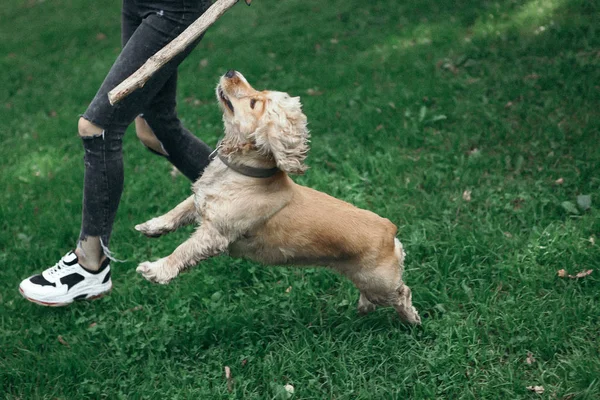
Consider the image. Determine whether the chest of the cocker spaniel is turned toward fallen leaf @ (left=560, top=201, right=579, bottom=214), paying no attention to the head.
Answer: no

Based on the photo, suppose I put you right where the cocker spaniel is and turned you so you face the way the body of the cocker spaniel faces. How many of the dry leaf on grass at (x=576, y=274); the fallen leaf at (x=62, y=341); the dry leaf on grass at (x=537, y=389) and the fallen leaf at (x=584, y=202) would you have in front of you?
1

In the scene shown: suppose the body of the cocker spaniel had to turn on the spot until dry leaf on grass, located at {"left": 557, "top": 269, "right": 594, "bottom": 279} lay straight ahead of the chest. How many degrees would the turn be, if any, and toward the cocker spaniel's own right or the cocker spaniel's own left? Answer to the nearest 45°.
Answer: approximately 180°

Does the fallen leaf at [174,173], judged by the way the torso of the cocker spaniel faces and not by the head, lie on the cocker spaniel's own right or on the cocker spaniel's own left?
on the cocker spaniel's own right

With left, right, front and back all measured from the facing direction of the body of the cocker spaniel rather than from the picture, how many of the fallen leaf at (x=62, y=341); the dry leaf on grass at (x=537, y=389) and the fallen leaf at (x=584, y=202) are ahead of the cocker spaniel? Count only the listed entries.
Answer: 1

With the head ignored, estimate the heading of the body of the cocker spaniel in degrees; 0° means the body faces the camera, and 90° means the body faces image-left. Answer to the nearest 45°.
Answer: approximately 90°

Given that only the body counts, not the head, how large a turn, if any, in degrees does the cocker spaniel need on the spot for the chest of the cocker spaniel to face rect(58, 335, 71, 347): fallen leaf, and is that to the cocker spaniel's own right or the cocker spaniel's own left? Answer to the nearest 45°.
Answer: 0° — it already faces it

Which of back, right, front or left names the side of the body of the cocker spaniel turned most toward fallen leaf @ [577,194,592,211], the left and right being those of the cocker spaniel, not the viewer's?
back

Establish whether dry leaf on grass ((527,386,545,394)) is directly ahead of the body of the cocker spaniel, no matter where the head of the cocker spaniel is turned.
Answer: no

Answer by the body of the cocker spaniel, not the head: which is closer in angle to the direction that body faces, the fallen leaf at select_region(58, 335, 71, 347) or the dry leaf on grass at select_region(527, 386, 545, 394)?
the fallen leaf

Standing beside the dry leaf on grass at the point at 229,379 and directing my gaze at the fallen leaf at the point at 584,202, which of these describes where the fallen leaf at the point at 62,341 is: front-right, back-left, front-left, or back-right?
back-left

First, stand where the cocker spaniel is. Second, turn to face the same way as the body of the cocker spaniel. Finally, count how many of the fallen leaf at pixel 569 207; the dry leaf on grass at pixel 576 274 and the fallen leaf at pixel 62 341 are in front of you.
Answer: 1

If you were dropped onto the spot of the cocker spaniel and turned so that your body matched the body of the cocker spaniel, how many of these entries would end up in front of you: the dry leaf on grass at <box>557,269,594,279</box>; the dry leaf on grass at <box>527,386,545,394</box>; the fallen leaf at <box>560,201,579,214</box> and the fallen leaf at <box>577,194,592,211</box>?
0

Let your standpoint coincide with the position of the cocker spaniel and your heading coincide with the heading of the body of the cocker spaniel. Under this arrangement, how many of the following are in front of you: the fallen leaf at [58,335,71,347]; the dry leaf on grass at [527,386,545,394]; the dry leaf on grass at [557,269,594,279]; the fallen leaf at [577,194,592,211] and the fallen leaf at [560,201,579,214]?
1

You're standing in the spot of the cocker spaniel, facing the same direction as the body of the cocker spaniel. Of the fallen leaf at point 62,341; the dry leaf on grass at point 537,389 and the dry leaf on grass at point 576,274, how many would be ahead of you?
1
